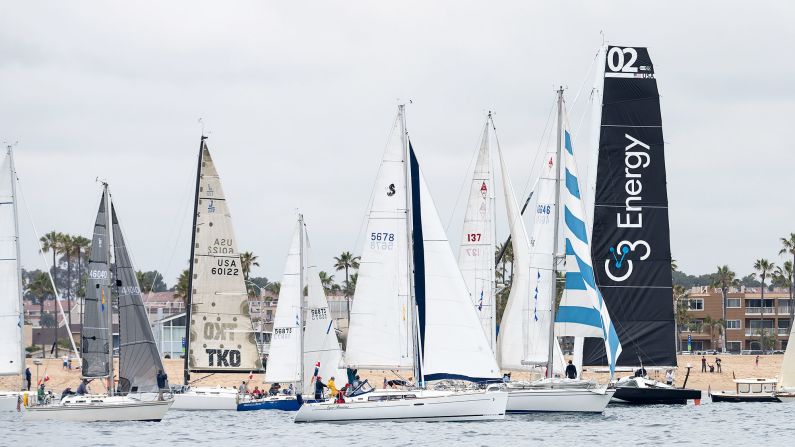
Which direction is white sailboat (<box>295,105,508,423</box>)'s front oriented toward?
to the viewer's right
